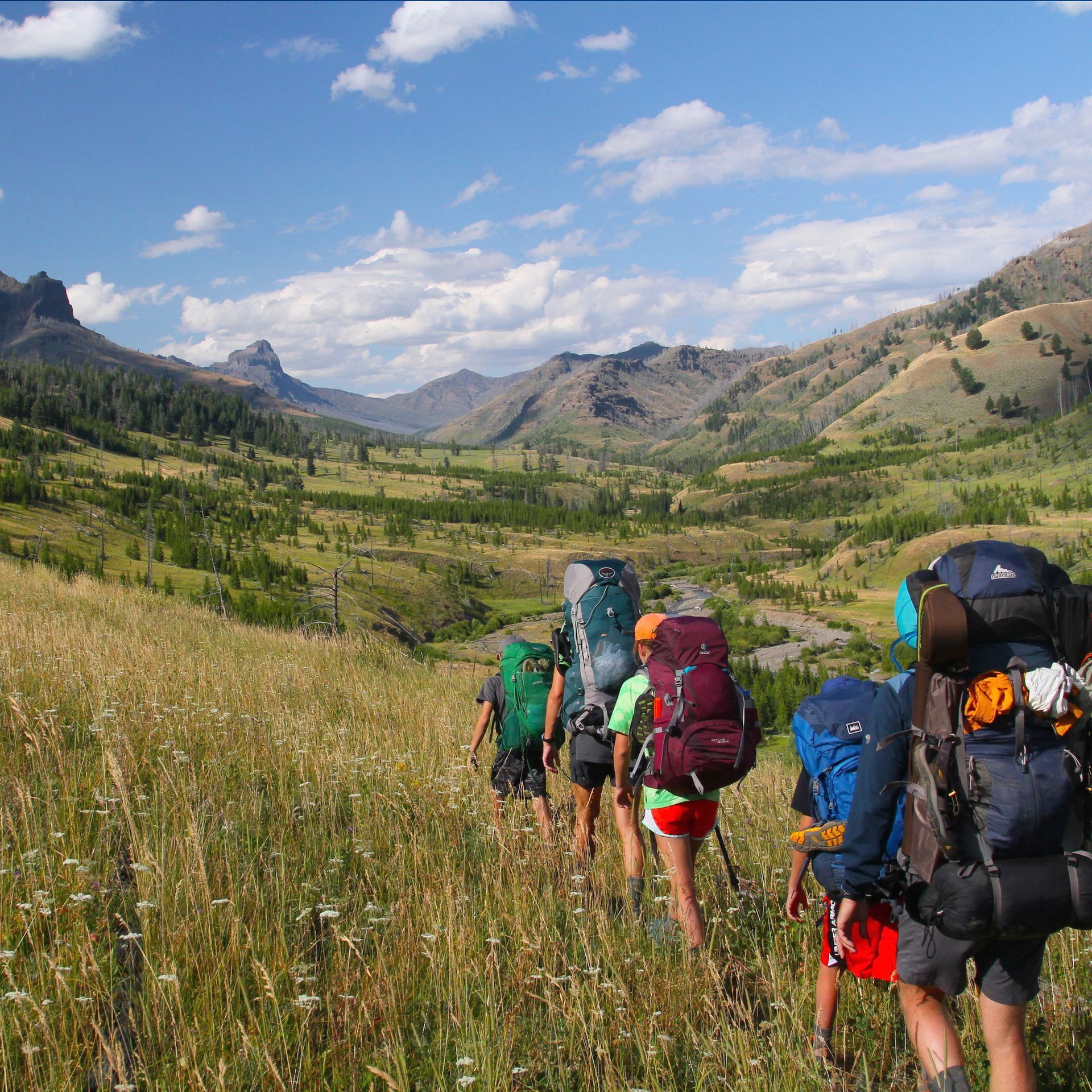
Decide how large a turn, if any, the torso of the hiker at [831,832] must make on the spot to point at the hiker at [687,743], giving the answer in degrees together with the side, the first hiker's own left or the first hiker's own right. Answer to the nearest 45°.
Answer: approximately 45° to the first hiker's own left

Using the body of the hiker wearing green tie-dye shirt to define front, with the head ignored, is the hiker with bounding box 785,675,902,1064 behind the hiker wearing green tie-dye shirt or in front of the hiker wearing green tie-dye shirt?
behind

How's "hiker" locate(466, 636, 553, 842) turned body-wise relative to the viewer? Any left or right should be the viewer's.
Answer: facing away from the viewer and to the left of the viewer

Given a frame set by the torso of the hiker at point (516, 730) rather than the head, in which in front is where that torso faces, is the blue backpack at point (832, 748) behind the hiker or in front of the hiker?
behind

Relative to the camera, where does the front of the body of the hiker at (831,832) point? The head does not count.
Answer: away from the camera

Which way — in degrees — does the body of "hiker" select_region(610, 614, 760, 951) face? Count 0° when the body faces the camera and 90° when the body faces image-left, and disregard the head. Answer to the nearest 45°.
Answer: approximately 135°

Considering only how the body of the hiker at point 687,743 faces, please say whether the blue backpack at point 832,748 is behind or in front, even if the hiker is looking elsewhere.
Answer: behind
